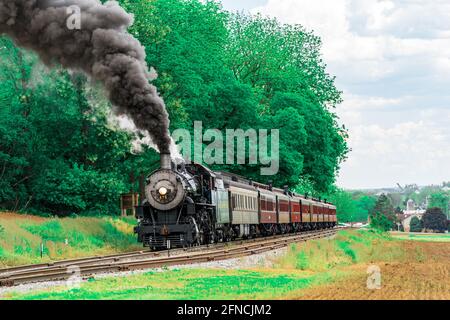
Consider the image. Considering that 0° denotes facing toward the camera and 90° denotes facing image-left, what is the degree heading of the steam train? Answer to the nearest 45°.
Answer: approximately 45°
